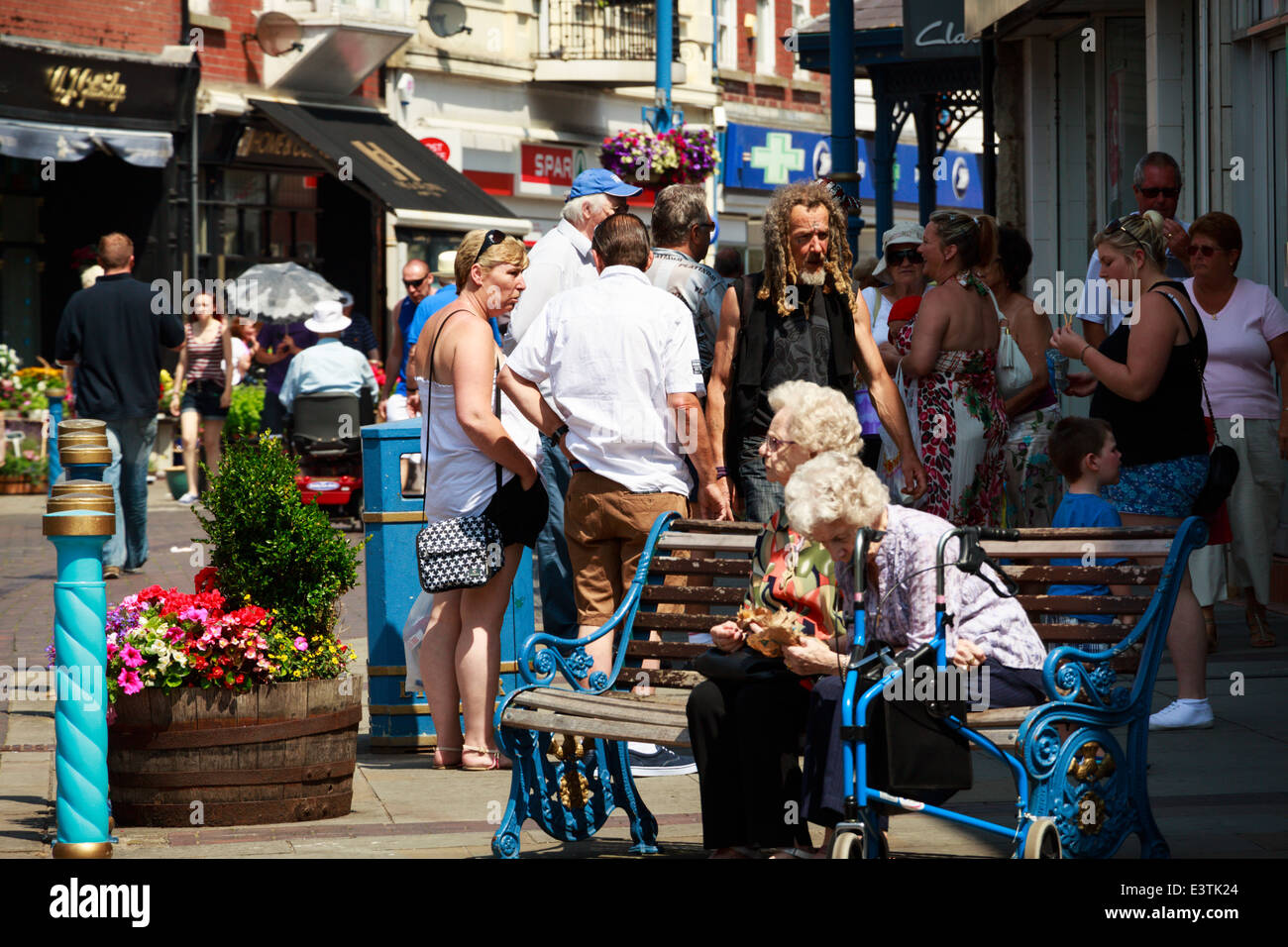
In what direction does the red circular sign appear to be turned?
toward the camera

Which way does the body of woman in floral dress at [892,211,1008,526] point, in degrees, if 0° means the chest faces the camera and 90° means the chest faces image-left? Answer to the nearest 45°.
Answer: approximately 135°

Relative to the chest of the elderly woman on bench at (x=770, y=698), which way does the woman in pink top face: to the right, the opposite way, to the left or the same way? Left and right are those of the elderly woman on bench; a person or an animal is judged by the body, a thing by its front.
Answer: the same way

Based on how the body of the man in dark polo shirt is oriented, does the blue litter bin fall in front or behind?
behind

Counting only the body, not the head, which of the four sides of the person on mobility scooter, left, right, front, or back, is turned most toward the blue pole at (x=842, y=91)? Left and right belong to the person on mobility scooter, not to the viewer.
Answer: right

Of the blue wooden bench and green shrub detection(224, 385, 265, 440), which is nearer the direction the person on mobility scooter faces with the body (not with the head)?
the green shrub

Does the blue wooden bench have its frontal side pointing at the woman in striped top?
no

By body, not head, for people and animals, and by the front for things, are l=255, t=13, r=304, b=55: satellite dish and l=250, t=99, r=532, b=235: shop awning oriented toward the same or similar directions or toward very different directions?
same or similar directions

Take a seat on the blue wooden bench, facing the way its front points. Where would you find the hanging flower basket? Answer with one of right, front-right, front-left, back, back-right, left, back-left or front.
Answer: back-right

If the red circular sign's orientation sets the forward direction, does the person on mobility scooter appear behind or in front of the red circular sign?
in front

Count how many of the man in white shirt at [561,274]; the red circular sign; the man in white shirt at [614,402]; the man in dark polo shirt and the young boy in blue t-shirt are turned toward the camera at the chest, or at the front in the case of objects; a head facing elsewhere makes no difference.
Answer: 1

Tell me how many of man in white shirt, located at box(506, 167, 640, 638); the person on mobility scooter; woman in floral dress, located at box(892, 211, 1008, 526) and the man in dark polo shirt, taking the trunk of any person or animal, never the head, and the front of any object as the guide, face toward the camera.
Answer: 0

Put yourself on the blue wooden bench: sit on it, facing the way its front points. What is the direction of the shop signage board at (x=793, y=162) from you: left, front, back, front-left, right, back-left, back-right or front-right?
back-right

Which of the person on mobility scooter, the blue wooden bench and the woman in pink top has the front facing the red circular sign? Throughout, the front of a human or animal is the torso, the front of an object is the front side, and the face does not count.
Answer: the person on mobility scooter

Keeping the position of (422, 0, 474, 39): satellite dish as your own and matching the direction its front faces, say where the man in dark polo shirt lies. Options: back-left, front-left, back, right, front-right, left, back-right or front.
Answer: front-right

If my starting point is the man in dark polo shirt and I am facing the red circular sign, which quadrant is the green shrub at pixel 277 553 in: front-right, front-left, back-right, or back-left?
back-right

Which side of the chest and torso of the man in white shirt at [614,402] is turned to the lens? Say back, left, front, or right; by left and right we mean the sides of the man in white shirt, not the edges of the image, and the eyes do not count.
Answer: back

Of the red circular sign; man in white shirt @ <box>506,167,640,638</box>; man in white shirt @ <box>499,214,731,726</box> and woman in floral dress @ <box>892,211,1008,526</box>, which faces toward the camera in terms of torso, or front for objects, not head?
the red circular sign

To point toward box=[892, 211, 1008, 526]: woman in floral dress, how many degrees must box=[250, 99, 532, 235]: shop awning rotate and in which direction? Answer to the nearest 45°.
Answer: approximately 45° to its right

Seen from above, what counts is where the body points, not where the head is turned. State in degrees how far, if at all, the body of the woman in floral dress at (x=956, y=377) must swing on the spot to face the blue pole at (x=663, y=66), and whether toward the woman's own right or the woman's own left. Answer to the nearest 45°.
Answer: approximately 45° to the woman's own right

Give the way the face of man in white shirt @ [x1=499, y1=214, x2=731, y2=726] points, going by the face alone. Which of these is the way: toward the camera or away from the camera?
away from the camera
